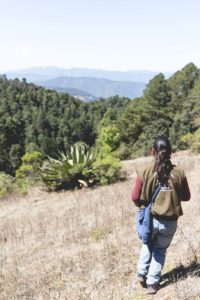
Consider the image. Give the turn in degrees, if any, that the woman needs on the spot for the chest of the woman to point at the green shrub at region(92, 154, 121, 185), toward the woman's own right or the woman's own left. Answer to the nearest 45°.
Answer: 0° — they already face it

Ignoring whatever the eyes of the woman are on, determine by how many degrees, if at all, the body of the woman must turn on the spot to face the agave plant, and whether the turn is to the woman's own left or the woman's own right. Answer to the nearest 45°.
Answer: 0° — they already face it

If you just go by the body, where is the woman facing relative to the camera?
away from the camera
